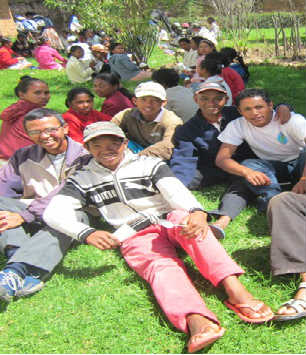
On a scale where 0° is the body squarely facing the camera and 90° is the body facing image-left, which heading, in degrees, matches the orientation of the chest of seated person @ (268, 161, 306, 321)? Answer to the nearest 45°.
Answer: approximately 45°

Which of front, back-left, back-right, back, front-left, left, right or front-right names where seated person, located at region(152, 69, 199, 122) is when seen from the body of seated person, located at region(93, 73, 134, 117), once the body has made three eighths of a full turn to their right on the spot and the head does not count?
back-right

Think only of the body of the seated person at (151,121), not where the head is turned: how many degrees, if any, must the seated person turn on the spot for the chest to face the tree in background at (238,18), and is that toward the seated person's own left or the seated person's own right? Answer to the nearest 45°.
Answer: approximately 180°

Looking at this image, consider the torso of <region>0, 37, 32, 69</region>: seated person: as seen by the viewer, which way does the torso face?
to the viewer's right

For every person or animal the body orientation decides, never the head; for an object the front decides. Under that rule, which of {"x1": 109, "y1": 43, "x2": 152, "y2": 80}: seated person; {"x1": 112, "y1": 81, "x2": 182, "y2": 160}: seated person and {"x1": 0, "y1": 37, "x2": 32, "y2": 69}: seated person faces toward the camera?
{"x1": 112, "y1": 81, "x2": 182, "y2": 160}: seated person

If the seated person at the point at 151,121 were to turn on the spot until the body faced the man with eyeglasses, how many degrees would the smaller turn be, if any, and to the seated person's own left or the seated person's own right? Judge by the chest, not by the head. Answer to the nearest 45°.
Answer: approximately 45° to the seated person's own right

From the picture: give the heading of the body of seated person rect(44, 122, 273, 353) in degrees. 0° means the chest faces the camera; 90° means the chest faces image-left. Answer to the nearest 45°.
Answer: approximately 315°
